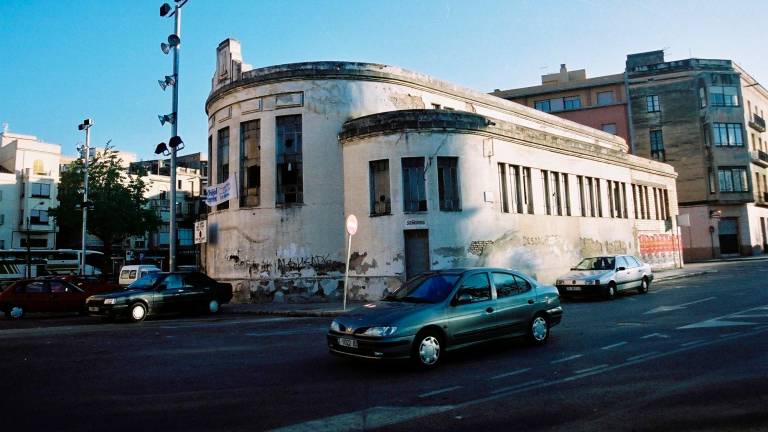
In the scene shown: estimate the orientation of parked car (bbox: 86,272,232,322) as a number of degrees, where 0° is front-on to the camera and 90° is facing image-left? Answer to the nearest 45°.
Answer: approximately 45°

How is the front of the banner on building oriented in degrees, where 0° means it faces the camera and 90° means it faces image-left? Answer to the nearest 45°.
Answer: approximately 45°

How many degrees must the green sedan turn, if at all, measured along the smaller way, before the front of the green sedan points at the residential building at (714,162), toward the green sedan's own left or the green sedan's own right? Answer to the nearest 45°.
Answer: approximately 180°

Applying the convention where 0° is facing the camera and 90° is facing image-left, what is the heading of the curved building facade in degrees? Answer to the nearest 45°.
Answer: approximately 45°

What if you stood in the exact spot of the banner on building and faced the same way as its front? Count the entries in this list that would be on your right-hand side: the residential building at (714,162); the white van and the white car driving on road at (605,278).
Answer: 1

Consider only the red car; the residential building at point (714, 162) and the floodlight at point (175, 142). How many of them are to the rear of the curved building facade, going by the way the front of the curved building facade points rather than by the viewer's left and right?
1

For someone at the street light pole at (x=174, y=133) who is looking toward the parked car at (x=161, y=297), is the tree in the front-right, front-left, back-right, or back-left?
back-right

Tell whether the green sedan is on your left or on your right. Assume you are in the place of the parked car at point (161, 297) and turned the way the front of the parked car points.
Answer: on your left

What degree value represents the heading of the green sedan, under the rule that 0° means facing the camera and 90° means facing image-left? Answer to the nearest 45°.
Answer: approximately 45°

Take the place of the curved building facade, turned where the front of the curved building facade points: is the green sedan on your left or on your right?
on your left

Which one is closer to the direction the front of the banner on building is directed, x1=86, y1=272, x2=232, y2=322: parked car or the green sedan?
the parked car

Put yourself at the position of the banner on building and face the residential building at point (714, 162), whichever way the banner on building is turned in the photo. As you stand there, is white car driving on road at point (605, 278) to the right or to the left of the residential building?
right
